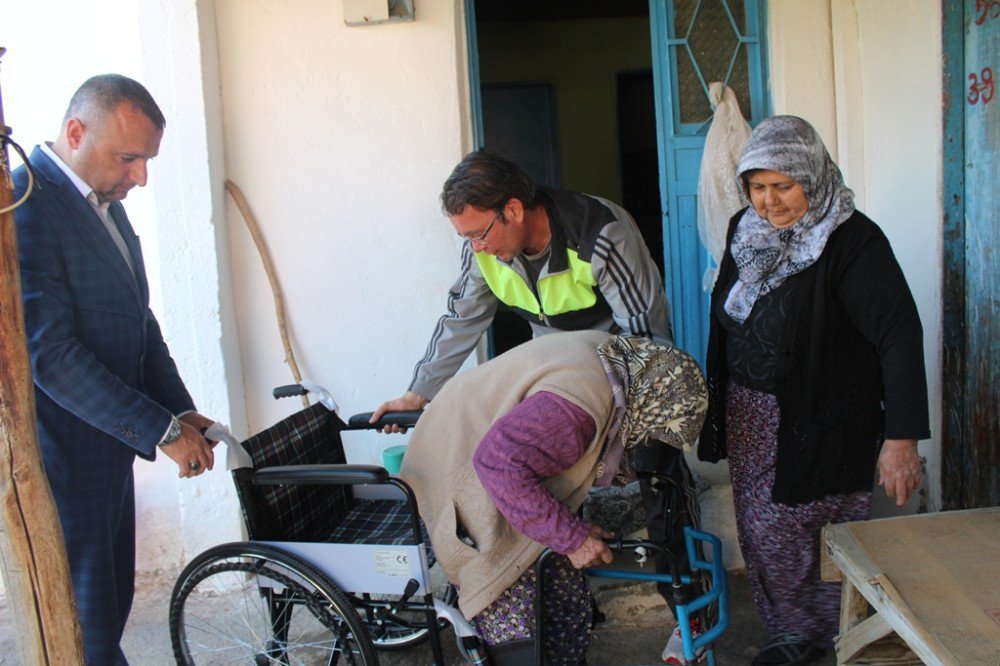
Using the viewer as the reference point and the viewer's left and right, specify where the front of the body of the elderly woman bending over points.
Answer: facing to the right of the viewer

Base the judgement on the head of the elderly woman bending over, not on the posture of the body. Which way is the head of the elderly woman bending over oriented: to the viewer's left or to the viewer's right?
to the viewer's right

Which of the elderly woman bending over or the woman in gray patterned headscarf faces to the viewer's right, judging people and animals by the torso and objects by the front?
the elderly woman bending over

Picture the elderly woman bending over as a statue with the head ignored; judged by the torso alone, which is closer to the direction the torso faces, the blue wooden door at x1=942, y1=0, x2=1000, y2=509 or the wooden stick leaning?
the blue wooden door

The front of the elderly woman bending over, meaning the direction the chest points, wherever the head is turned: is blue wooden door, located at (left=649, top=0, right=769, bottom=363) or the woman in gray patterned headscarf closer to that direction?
the woman in gray patterned headscarf

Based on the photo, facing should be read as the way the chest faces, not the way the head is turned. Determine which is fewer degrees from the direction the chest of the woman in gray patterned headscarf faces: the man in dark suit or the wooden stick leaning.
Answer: the man in dark suit

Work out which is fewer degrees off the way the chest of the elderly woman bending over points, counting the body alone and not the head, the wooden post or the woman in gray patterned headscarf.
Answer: the woman in gray patterned headscarf

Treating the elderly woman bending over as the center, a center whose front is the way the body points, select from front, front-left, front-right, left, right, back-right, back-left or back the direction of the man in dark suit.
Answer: back

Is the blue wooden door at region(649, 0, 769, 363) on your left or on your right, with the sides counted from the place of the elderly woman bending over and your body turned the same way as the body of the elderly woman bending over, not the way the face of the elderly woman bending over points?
on your left

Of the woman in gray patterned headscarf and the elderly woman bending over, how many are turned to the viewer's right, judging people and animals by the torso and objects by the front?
1
